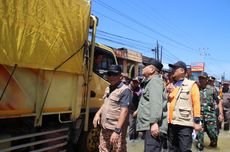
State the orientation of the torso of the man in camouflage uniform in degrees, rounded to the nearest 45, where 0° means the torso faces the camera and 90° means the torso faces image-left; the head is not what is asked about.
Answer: approximately 45°

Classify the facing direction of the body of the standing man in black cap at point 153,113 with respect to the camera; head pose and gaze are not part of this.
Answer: to the viewer's left

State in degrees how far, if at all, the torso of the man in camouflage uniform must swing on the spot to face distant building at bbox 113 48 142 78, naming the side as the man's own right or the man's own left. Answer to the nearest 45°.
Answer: approximately 90° to the man's own right

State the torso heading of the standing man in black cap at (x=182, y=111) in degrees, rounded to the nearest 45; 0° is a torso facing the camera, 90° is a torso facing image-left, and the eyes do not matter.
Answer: approximately 45°

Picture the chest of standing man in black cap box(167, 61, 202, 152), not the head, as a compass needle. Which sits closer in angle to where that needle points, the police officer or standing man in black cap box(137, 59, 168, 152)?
the standing man in black cap

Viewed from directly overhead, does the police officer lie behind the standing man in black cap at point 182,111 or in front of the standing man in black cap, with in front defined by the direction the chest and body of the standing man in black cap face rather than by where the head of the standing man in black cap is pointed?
behind

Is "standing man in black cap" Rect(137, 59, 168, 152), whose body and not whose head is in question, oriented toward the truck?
yes

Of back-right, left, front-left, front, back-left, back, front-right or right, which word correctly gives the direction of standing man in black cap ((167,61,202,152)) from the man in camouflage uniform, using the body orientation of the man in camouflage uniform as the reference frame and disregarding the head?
front-left

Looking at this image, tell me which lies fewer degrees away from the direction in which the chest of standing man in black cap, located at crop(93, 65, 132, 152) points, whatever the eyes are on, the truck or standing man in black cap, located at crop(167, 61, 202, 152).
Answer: the truck

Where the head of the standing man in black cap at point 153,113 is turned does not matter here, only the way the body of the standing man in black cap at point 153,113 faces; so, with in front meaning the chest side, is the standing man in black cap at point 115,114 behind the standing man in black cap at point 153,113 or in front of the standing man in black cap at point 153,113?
in front

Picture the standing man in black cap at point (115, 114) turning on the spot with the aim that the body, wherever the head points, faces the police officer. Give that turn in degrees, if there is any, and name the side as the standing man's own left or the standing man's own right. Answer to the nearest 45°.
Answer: approximately 180°

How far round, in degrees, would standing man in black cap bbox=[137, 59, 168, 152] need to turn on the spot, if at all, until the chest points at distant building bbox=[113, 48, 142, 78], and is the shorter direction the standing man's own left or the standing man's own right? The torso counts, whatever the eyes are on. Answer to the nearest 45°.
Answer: approximately 90° to the standing man's own right

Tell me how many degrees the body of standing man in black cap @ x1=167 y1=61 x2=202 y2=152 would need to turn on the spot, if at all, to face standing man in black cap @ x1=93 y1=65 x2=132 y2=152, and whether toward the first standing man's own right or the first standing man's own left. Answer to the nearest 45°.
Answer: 0° — they already face them

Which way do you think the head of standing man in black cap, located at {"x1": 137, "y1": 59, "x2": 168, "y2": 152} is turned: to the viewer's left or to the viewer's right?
to the viewer's left
